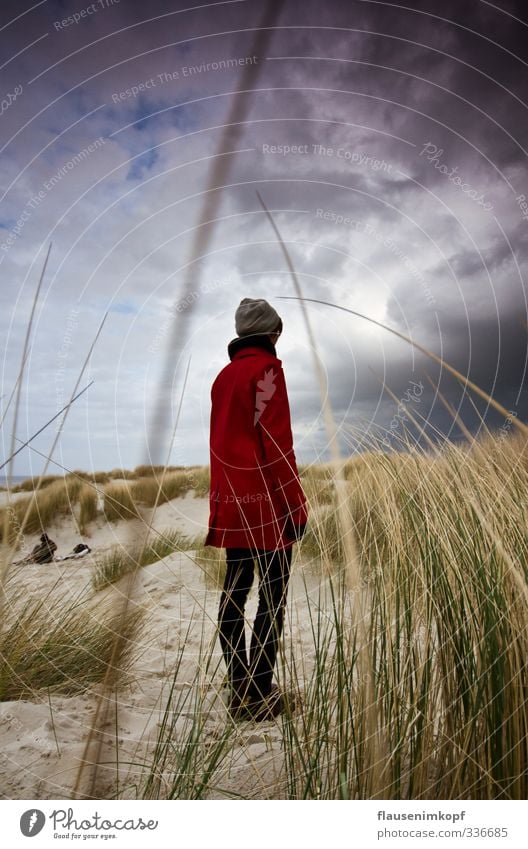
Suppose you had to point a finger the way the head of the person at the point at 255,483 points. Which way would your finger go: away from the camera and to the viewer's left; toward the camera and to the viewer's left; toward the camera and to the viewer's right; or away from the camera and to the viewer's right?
away from the camera and to the viewer's right

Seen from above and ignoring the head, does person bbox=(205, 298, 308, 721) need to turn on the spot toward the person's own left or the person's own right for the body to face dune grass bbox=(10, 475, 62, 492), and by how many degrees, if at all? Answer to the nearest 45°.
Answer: approximately 90° to the person's own left

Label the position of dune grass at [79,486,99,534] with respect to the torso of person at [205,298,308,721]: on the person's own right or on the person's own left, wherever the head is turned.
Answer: on the person's own left

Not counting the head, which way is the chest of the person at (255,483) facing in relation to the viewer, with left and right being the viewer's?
facing away from the viewer and to the right of the viewer
